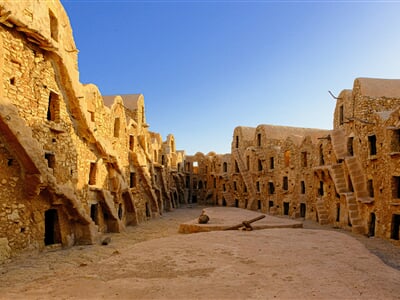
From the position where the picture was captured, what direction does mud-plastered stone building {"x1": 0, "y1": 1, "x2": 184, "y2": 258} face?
facing the viewer and to the right of the viewer

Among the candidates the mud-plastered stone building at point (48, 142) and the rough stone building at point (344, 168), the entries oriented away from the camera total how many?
0

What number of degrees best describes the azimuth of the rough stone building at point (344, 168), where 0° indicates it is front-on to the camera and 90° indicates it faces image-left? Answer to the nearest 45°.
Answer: approximately 45°

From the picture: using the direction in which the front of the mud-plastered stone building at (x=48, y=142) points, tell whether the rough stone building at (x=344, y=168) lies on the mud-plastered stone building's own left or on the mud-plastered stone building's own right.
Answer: on the mud-plastered stone building's own left

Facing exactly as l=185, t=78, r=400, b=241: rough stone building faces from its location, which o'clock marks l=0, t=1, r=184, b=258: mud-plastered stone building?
l=0, t=1, r=184, b=258: mud-plastered stone building is roughly at 12 o'clock from l=185, t=78, r=400, b=241: rough stone building.
